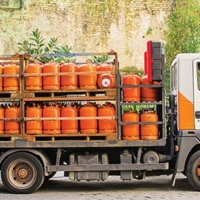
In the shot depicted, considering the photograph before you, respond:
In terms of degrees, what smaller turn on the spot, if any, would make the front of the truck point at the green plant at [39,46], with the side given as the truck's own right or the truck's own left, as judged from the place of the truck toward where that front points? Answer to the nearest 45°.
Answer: approximately 90° to the truck's own left

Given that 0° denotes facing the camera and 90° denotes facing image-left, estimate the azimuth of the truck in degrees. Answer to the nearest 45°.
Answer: approximately 270°
